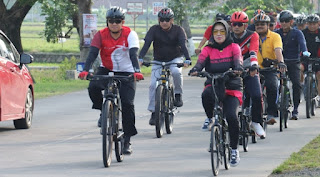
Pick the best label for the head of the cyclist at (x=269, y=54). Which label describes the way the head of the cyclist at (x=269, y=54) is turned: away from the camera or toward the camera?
toward the camera

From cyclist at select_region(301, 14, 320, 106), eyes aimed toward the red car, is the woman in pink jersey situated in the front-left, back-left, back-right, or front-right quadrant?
front-left

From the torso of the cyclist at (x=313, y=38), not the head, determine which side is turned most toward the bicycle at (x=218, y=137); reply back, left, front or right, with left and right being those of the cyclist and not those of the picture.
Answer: front

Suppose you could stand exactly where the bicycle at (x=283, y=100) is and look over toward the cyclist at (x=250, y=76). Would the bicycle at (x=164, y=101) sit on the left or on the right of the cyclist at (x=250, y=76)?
right

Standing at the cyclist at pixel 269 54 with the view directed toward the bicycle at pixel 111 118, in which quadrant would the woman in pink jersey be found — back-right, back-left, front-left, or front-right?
front-left

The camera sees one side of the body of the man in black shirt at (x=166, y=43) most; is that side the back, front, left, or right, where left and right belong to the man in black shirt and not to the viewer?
front

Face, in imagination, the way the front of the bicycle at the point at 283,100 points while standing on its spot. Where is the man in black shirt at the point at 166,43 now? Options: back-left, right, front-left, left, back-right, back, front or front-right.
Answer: right

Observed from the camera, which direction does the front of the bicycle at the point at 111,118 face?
facing the viewer

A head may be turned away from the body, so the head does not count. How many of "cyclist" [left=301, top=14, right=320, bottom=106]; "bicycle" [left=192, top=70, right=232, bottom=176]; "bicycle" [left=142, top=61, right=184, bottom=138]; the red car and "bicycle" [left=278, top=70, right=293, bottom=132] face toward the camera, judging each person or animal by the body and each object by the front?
4

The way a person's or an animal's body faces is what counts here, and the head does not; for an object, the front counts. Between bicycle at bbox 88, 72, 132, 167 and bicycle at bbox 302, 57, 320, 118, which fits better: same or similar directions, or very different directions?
same or similar directions
